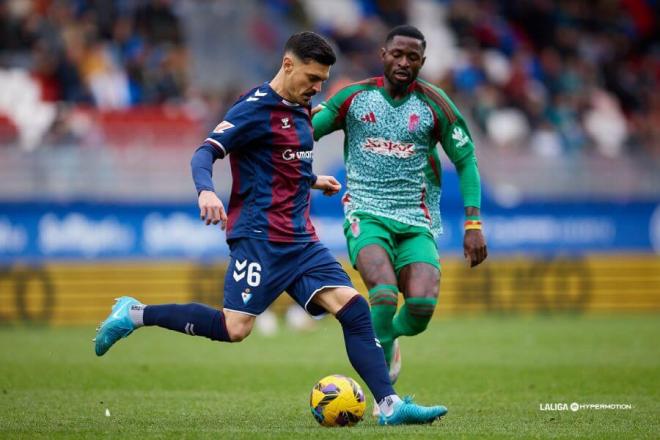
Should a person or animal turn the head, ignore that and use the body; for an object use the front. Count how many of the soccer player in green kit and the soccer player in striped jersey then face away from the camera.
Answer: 0

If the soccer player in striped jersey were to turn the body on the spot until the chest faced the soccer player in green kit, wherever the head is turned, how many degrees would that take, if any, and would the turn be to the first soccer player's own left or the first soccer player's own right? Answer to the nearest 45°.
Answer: approximately 90° to the first soccer player's own left

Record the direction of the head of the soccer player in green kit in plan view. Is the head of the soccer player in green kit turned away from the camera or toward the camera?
toward the camera

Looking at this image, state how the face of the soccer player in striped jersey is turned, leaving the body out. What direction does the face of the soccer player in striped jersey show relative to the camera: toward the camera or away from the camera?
toward the camera

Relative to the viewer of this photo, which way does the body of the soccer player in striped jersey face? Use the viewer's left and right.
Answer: facing the viewer and to the right of the viewer

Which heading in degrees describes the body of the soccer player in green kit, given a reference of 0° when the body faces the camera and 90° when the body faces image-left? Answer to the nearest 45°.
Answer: approximately 0°
